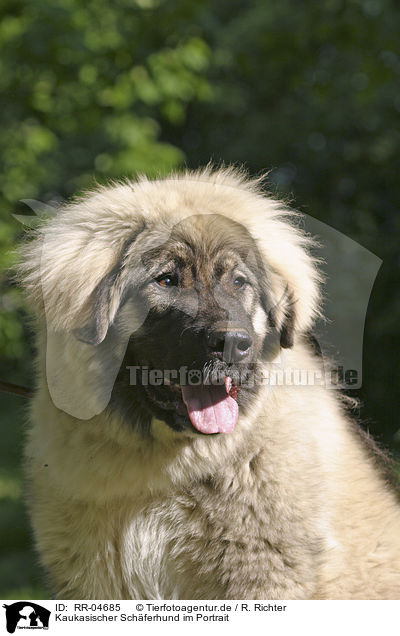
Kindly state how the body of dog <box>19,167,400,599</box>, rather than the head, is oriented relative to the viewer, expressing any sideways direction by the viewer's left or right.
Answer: facing the viewer and to the left of the viewer
